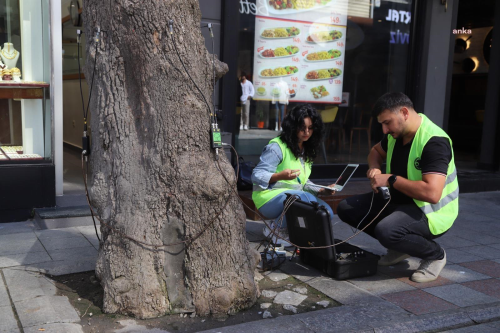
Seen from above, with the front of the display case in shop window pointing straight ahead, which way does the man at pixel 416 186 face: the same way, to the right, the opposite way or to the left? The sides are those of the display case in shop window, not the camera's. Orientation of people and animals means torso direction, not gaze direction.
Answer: to the right

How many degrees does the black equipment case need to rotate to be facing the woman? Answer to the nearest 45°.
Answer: approximately 90° to its left

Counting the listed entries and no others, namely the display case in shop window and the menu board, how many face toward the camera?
2

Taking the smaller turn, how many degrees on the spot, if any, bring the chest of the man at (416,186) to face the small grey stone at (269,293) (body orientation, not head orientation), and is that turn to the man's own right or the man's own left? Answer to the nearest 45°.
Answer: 0° — they already face it

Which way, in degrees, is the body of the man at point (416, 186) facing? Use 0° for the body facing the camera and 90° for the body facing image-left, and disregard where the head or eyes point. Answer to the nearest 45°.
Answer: approximately 45°

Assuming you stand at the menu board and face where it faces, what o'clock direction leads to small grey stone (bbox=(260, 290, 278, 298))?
The small grey stone is roughly at 12 o'clock from the menu board.

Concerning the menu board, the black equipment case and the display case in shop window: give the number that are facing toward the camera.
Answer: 2

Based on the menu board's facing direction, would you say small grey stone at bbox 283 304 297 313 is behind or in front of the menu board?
in front

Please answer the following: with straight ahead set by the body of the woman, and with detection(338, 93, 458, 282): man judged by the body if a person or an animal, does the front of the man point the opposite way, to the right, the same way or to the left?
to the right

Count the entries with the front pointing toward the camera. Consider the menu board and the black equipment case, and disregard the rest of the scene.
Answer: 1

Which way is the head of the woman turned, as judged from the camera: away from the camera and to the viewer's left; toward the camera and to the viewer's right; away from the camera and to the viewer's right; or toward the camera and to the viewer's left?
toward the camera and to the viewer's right
